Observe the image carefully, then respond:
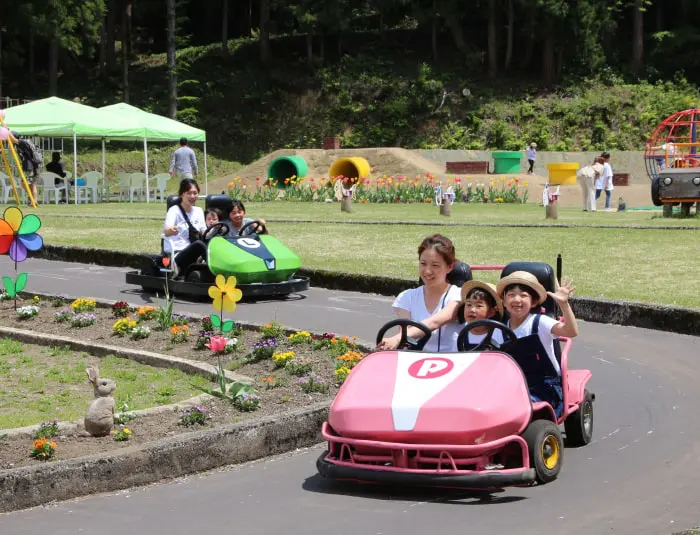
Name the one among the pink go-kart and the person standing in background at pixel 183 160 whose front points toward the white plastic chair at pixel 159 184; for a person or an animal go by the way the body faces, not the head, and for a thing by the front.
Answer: the person standing in background

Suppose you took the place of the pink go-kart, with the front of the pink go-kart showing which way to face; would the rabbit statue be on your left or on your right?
on your right

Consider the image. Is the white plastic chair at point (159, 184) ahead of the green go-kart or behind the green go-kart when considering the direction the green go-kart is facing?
behind

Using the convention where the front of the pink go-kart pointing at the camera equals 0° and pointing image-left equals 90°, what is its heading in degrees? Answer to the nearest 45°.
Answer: approximately 45°

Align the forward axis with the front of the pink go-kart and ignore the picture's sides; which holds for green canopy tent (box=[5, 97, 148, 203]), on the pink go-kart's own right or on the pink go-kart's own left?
on the pink go-kart's own right

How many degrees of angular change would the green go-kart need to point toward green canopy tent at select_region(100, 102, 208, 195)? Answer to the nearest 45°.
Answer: approximately 135° to its left

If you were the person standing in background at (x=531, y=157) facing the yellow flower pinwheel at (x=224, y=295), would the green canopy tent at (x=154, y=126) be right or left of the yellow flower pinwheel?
right

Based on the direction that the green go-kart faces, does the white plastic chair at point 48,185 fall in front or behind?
behind
